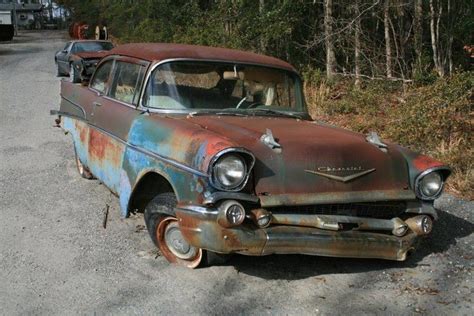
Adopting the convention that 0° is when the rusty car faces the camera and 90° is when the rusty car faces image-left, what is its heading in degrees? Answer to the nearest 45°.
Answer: approximately 315°

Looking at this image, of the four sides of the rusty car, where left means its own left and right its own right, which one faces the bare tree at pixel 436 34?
left
